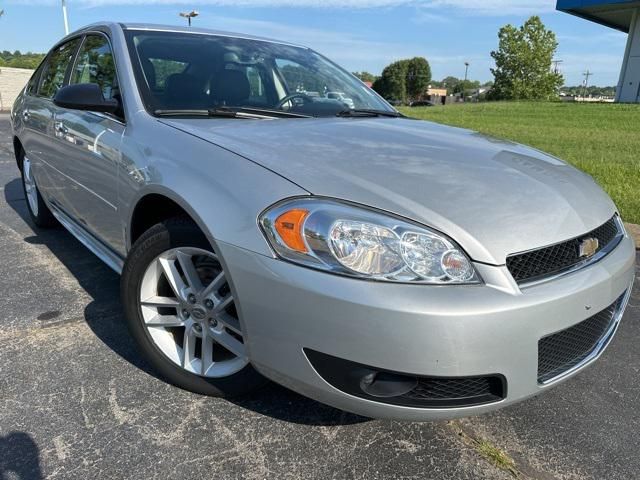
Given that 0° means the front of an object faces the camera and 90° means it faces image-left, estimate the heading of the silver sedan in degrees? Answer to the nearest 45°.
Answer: approximately 315°

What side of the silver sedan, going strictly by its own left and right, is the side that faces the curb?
left

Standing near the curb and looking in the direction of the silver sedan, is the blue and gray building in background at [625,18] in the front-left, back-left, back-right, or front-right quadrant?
back-right
